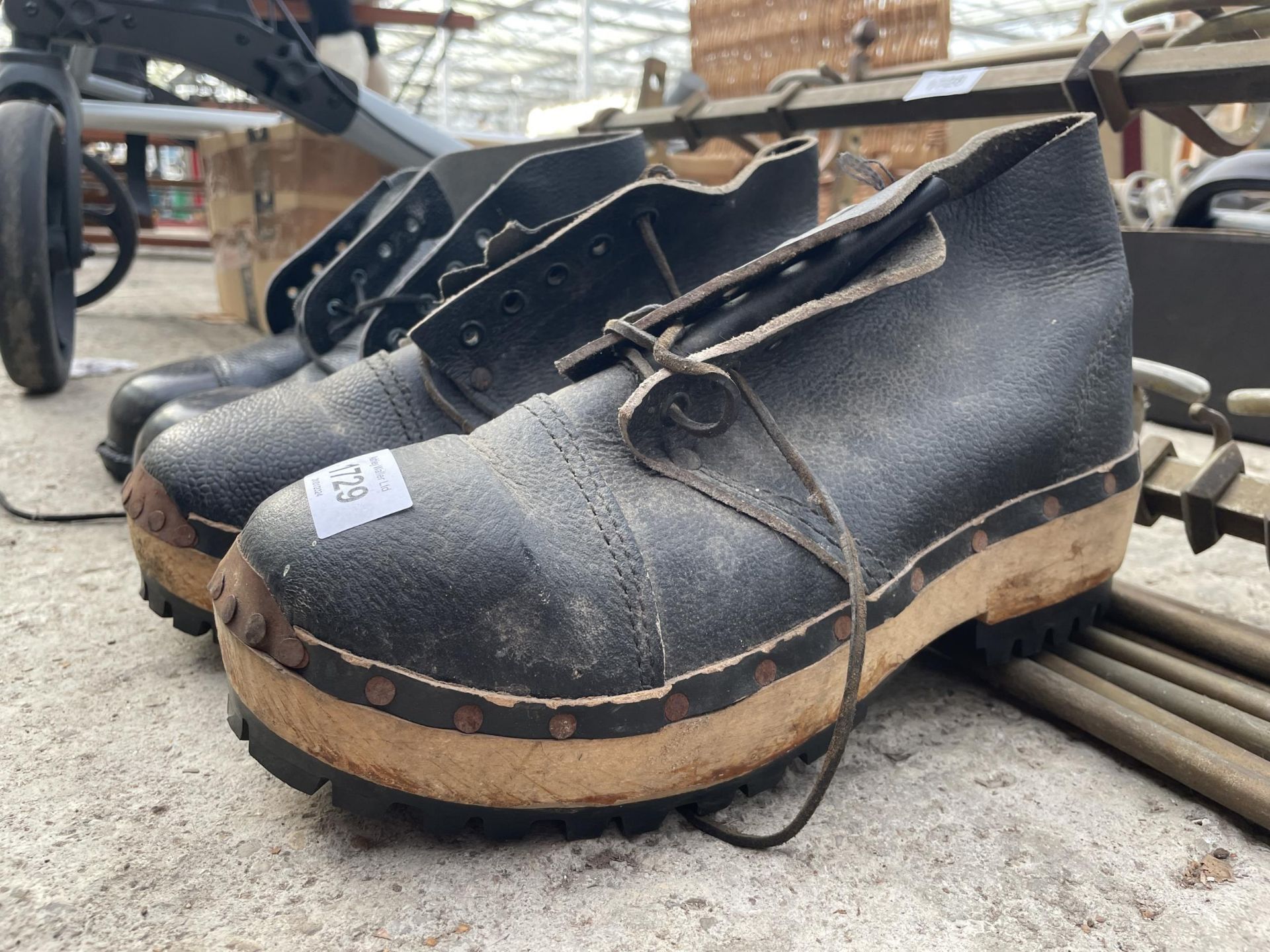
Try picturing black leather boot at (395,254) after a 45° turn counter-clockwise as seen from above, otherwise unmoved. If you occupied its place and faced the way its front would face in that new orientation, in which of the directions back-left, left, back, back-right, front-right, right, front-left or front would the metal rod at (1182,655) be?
front-left

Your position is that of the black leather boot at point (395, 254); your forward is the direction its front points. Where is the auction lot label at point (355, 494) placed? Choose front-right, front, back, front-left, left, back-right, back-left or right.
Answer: front-left

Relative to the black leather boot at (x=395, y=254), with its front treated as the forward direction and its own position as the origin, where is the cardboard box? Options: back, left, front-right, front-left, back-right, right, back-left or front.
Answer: back-right

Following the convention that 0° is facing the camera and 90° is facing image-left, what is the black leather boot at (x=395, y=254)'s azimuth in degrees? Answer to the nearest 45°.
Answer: approximately 45°

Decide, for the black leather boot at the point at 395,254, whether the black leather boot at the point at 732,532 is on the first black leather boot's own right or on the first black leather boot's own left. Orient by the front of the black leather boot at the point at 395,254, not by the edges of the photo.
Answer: on the first black leather boot's own left

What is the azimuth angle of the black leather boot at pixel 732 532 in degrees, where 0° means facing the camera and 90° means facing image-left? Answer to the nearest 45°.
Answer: approximately 45°

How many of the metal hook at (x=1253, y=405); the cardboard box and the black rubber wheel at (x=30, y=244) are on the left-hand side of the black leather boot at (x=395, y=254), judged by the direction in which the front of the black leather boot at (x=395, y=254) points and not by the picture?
1

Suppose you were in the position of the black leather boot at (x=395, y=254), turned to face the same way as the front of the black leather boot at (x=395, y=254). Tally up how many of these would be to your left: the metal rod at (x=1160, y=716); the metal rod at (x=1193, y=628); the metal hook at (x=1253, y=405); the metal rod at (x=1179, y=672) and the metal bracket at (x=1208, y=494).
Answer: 5

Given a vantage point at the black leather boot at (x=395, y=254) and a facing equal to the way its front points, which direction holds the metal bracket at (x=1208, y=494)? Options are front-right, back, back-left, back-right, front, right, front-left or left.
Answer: left

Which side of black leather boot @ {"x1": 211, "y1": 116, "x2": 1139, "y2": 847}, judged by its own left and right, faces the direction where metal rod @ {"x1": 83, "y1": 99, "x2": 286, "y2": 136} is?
right
